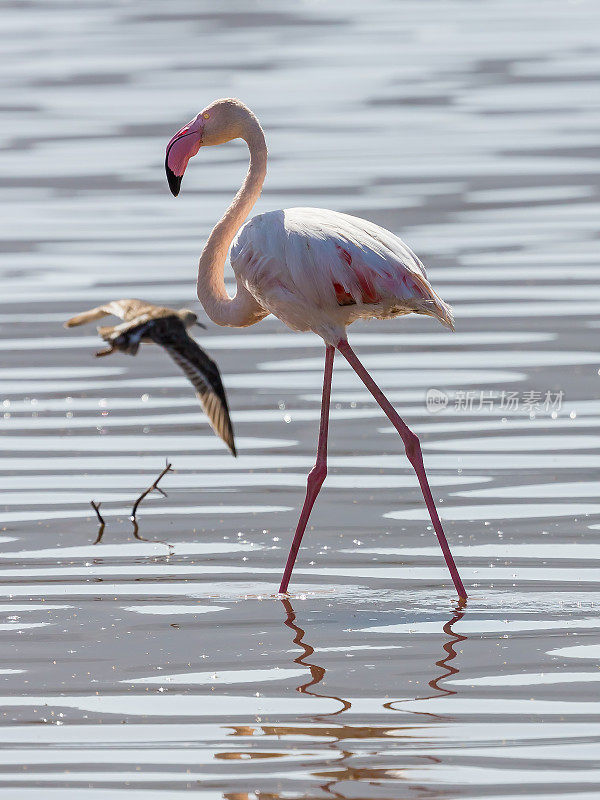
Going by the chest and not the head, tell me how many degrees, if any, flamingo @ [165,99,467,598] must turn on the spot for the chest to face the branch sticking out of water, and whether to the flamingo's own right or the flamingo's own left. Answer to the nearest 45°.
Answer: approximately 45° to the flamingo's own right

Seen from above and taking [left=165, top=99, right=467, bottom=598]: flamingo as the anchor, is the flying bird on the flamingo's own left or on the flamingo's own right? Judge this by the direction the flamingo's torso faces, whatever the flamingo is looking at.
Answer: on the flamingo's own left

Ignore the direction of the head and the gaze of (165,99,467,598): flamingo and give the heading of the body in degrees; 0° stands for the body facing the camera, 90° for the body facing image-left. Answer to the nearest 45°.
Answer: approximately 90°

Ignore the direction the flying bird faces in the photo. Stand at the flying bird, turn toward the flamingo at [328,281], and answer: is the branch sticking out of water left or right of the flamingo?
left
